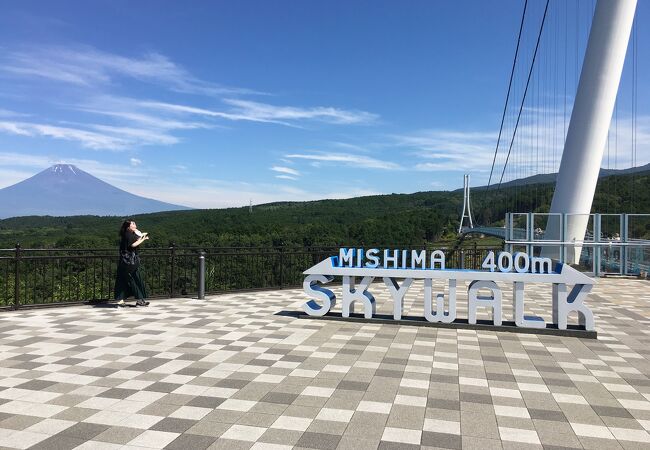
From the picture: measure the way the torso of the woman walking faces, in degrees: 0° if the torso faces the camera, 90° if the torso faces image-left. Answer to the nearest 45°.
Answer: approximately 270°
